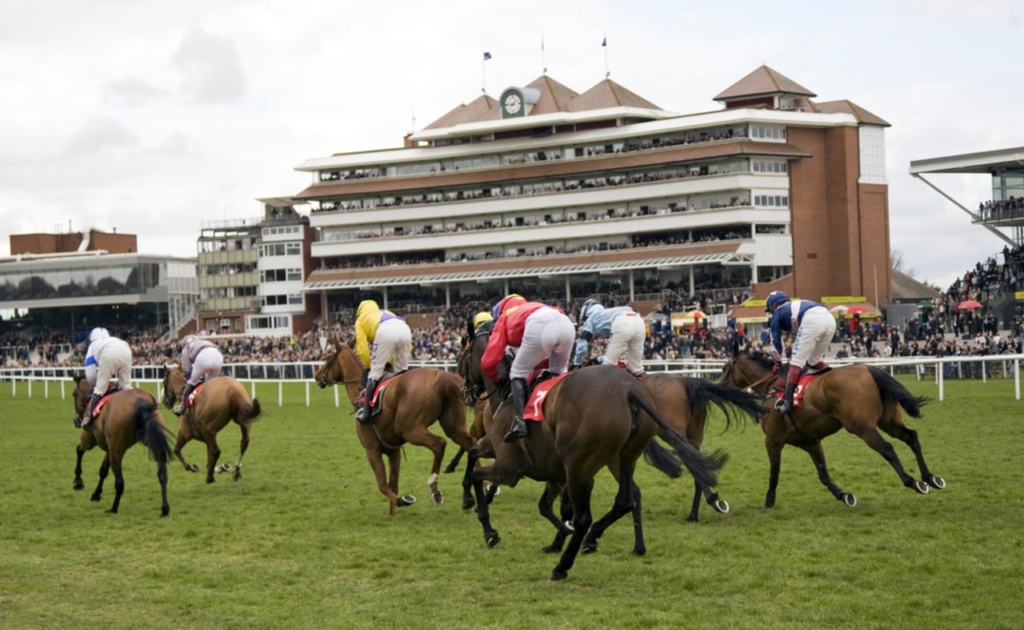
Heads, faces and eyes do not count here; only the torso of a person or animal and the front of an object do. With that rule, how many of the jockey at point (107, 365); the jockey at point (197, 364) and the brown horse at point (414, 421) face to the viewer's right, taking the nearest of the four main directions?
0

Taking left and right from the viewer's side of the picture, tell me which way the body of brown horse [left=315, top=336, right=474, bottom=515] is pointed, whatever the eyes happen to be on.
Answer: facing away from the viewer and to the left of the viewer

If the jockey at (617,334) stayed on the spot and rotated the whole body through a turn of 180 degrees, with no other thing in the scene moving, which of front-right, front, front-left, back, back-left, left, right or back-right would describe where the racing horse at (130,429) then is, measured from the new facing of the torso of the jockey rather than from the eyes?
back-right

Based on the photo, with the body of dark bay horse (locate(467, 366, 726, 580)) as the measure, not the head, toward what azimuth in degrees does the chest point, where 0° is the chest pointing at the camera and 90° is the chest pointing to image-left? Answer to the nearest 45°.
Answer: approximately 135°

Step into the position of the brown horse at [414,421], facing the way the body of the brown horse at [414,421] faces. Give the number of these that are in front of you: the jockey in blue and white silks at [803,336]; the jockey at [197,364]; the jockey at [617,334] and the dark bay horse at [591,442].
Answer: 1

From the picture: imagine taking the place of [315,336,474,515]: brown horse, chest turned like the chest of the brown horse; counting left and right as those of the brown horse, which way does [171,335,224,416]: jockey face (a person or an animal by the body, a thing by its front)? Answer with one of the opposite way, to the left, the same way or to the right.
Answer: the same way

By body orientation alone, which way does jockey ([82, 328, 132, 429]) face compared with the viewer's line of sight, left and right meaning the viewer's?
facing away from the viewer and to the left of the viewer

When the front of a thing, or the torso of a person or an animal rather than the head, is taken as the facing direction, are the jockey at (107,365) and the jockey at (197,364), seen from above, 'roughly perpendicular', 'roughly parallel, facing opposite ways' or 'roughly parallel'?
roughly parallel

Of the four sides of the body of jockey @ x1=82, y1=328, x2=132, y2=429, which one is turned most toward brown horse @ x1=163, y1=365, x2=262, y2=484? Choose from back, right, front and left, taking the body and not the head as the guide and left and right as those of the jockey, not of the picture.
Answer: right

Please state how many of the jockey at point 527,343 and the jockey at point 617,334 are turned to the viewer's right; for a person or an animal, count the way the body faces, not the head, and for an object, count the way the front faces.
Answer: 0

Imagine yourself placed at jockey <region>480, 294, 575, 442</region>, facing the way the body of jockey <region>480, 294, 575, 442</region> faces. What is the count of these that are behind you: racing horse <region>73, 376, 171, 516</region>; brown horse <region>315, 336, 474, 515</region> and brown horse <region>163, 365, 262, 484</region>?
0

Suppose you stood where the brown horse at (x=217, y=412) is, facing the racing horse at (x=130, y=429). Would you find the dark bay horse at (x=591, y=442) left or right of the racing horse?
left

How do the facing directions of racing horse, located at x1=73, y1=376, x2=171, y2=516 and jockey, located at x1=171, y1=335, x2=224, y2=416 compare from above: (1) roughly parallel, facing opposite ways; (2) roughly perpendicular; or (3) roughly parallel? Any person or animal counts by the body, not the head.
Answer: roughly parallel

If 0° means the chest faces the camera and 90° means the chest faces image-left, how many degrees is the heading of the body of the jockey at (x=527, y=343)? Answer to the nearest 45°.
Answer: approximately 135°

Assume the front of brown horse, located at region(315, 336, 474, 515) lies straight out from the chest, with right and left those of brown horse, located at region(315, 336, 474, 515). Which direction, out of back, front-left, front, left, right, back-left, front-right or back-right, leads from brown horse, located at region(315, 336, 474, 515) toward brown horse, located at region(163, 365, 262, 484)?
front

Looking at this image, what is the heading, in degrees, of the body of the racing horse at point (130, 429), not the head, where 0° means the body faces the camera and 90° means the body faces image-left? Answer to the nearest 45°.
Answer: approximately 135°

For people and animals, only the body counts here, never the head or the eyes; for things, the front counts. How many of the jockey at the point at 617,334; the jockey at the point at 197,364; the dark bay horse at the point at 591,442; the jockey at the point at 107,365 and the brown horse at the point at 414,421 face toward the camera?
0

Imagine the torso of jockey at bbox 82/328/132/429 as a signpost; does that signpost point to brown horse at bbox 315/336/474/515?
no

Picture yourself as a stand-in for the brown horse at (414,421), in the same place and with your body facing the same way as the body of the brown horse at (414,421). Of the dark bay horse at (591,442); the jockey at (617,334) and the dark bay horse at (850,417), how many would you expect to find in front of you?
0
